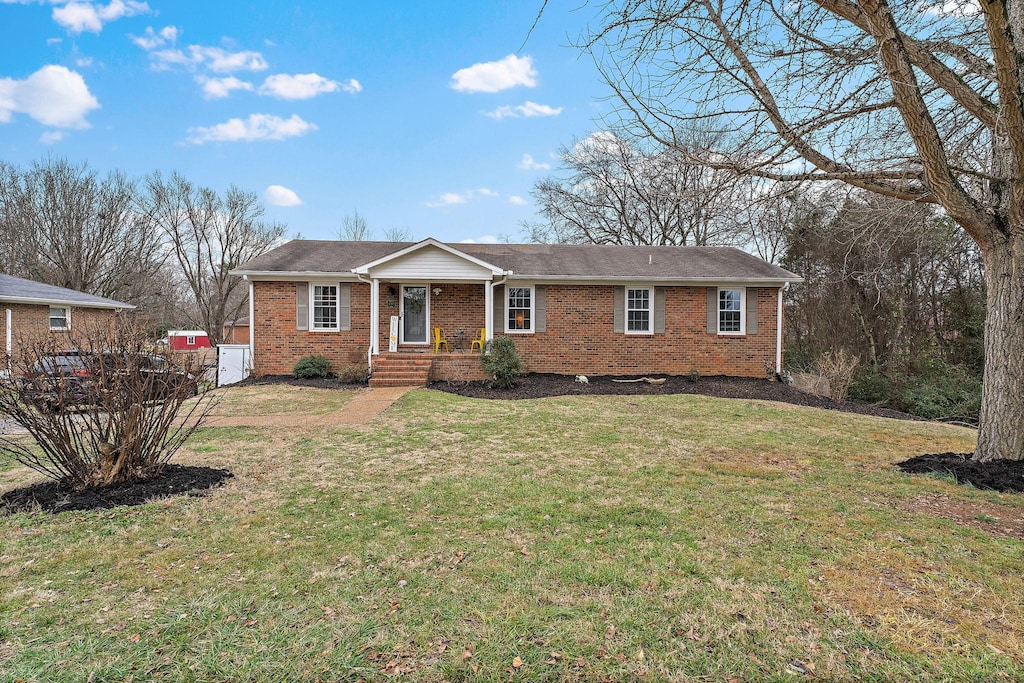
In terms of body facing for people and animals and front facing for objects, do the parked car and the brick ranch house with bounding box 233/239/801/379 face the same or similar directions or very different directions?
very different directions

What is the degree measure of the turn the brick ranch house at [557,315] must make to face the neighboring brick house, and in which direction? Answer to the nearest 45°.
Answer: approximately 90° to its right

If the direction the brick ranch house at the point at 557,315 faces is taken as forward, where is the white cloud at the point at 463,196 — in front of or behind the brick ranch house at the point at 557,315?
behind

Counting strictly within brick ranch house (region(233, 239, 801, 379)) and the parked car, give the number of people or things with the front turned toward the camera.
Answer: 1
